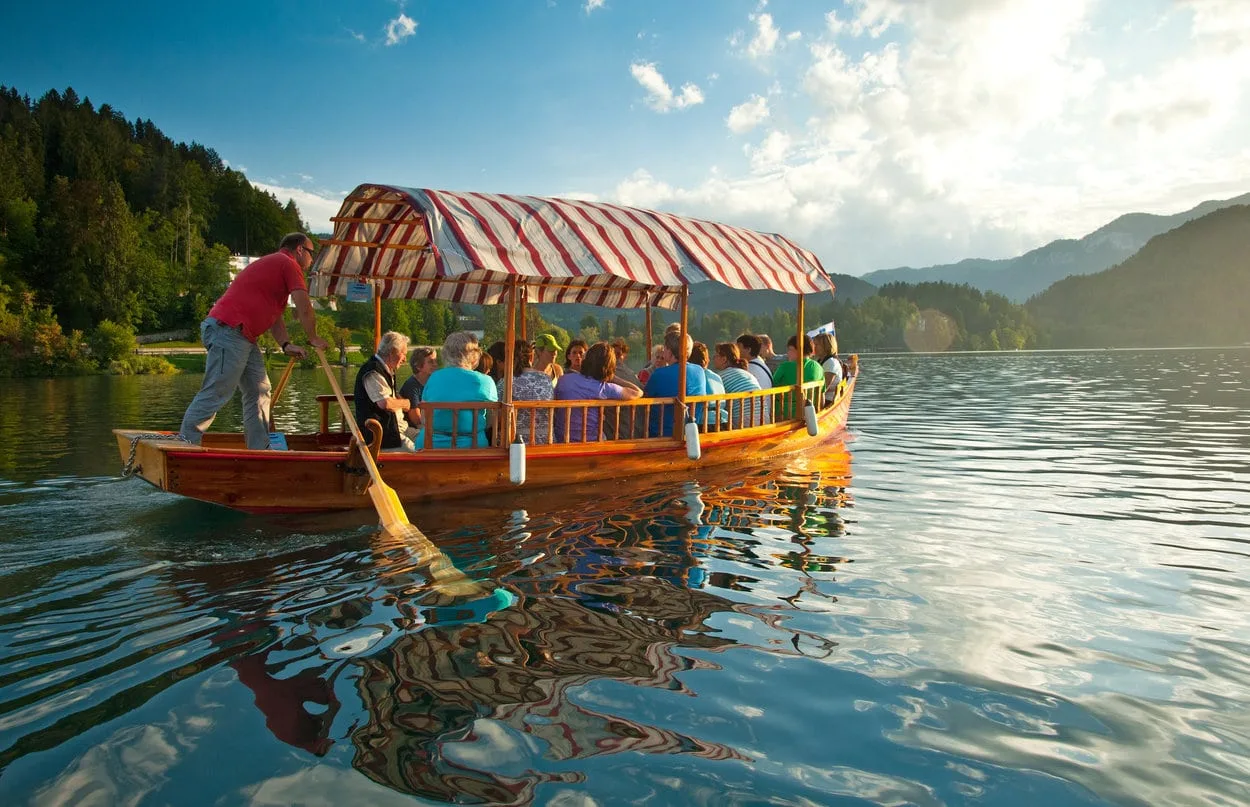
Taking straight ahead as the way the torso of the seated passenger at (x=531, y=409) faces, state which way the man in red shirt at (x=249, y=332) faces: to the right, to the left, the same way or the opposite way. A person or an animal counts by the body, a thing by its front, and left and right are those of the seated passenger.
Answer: to the right

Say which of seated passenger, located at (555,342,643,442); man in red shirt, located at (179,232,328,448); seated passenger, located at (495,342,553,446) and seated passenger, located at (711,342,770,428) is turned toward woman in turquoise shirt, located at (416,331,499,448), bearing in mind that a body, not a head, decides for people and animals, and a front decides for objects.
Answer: the man in red shirt

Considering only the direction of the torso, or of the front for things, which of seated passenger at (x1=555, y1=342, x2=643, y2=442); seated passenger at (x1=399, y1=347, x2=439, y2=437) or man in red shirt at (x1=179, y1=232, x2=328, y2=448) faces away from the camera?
seated passenger at (x1=555, y1=342, x2=643, y2=442)

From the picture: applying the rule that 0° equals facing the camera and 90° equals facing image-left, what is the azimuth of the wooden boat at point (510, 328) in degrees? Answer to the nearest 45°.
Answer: approximately 225°

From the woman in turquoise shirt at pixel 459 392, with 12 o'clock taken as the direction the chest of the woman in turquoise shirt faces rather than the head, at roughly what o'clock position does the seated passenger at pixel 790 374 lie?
The seated passenger is roughly at 2 o'clock from the woman in turquoise shirt.

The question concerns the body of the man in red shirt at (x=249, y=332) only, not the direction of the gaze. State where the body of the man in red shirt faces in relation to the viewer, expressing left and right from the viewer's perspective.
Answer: facing to the right of the viewer

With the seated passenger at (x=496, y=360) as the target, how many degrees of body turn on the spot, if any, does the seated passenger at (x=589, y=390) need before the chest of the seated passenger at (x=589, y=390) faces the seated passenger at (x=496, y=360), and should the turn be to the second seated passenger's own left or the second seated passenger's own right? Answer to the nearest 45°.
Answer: approximately 45° to the second seated passenger's own left

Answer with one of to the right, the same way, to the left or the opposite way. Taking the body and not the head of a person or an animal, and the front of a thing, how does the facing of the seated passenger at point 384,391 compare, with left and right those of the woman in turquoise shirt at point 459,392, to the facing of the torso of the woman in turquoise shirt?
to the right

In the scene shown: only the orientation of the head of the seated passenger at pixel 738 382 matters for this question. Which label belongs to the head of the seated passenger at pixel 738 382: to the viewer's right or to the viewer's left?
to the viewer's left

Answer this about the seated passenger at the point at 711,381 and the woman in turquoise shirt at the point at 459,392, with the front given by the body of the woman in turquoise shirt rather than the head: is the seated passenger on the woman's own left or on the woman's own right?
on the woman's own right

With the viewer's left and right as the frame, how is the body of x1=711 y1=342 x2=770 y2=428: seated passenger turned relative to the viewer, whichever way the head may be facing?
facing away from the viewer and to the left of the viewer

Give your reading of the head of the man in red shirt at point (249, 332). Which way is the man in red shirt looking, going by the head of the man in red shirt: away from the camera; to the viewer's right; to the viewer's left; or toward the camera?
to the viewer's right

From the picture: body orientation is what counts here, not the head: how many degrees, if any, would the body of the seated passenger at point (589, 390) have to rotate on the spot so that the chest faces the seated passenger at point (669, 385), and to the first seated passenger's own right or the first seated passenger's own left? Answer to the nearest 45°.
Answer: approximately 45° to the first seated passenger's own right

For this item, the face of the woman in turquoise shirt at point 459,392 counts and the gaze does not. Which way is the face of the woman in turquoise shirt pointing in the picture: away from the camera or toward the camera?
away from the camera

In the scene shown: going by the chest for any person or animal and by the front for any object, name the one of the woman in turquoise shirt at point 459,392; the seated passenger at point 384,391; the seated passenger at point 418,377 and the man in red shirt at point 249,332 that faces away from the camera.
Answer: the woman in turquoise shirt

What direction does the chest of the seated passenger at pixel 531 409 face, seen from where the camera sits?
away from the camera
